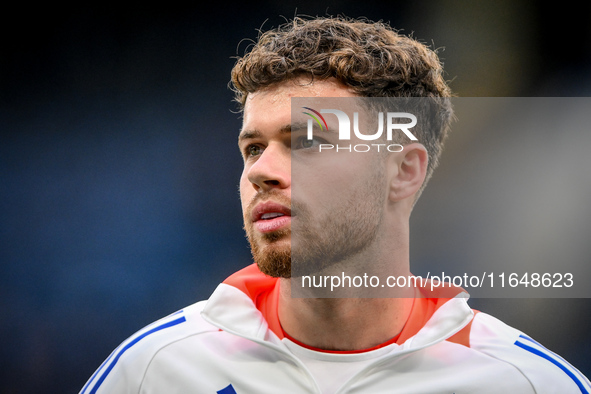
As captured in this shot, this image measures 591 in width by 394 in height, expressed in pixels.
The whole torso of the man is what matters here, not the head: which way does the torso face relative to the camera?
toward the camera
